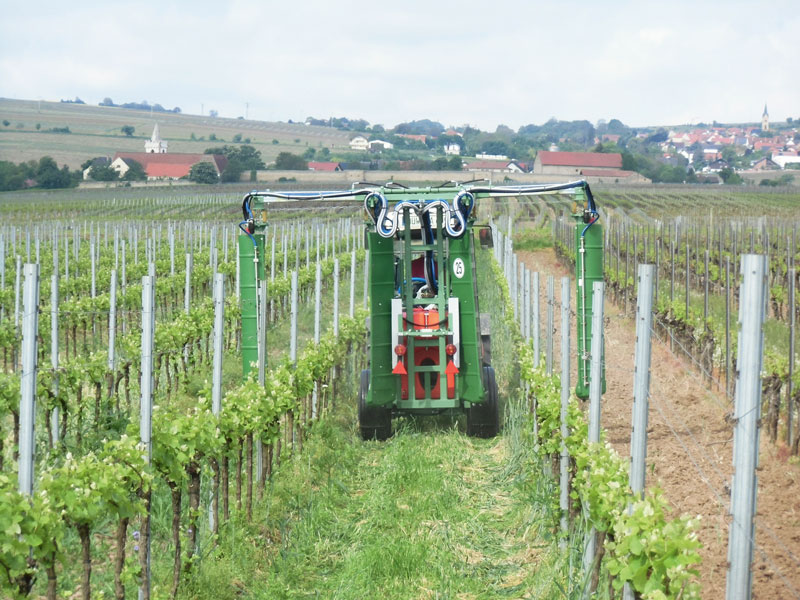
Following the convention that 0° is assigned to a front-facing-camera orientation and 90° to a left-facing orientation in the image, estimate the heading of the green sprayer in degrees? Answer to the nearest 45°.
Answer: approximately 180°
